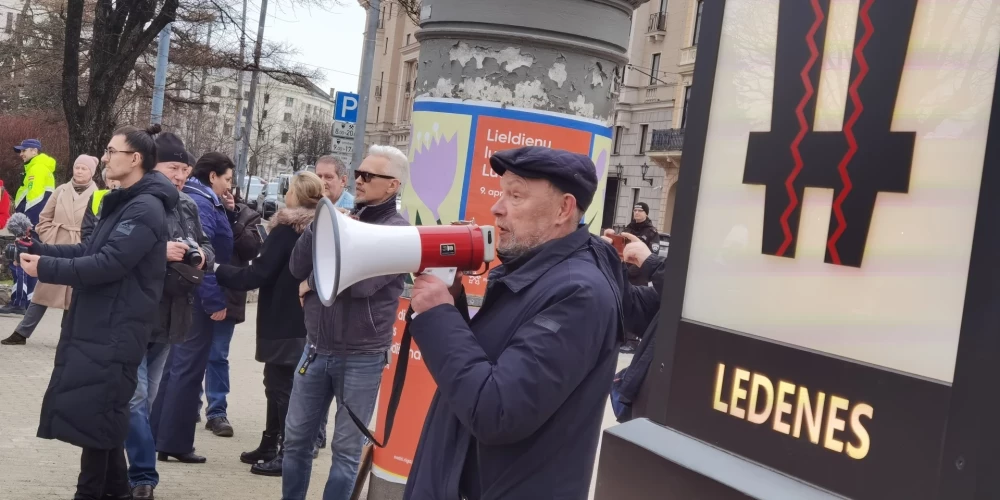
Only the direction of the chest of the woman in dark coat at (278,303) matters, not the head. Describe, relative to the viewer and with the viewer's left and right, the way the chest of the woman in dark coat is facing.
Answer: facing to the left of the viewer

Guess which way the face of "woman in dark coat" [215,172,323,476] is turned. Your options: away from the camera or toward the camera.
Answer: away from the camera

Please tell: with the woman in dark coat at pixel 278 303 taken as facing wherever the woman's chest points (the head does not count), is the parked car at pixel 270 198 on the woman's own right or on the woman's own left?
on the woman's own right

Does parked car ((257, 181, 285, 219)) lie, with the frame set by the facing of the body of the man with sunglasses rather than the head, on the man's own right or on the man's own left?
on the man's own right

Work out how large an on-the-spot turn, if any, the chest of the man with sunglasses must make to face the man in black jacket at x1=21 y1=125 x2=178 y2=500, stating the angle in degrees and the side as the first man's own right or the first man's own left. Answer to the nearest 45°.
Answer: approximately 45° to the first man's own right

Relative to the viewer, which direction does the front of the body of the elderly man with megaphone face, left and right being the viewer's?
facing to the left of the viewer

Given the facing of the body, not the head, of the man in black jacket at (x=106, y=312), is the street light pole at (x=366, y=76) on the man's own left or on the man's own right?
on the man's own right

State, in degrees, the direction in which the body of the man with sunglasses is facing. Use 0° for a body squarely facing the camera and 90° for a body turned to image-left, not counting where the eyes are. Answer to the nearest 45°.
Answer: approximately 45°

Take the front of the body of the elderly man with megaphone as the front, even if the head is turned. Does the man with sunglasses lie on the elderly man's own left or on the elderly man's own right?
on the elderly man's own right
